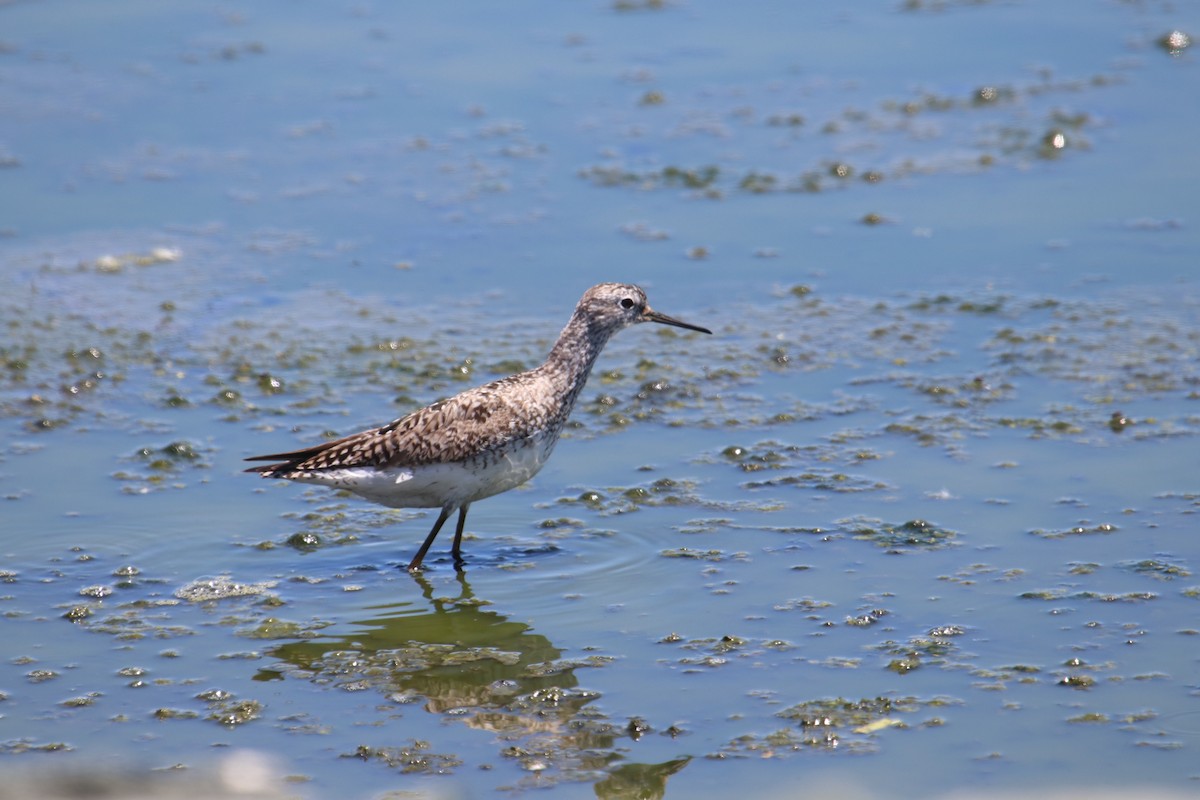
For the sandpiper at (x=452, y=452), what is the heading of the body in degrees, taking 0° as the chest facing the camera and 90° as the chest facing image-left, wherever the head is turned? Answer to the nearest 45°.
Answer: approximately 270°
